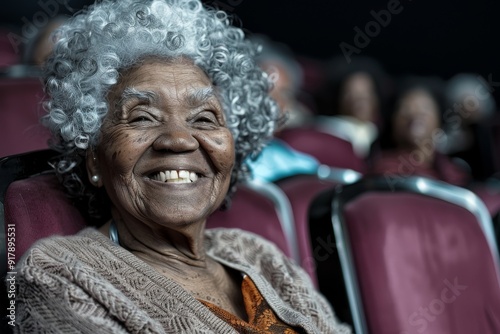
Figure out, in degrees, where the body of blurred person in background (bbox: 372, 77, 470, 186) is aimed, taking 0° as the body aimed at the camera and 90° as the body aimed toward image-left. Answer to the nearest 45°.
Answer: approximately 0°

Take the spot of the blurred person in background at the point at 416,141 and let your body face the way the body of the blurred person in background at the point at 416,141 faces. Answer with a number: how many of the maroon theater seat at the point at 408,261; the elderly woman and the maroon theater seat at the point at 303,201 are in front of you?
3

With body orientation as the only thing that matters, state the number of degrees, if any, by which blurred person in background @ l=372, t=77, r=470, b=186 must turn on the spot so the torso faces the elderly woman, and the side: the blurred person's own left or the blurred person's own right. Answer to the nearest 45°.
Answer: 0° — they already face them

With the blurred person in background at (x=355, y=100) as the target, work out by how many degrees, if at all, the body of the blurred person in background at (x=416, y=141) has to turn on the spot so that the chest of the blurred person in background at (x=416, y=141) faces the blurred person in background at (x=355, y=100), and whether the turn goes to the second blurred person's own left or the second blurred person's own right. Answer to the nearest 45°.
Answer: approximately 135° to the second blurred person's own right

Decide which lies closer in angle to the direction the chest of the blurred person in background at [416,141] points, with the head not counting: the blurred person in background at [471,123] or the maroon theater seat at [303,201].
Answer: the maroon theater seat

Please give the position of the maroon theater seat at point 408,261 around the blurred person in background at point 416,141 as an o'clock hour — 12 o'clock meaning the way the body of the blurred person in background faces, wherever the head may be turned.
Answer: The maroon theater seat is roughly at 12 o'clock from the blurred person in background.

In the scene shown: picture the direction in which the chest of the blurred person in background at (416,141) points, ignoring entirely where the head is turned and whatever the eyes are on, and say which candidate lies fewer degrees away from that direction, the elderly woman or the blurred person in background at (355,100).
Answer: the elderly woman

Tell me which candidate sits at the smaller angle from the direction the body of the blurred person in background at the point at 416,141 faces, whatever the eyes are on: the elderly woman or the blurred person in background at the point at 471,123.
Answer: the elderly woman

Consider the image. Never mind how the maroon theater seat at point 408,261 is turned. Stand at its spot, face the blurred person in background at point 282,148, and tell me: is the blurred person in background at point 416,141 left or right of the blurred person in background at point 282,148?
right
